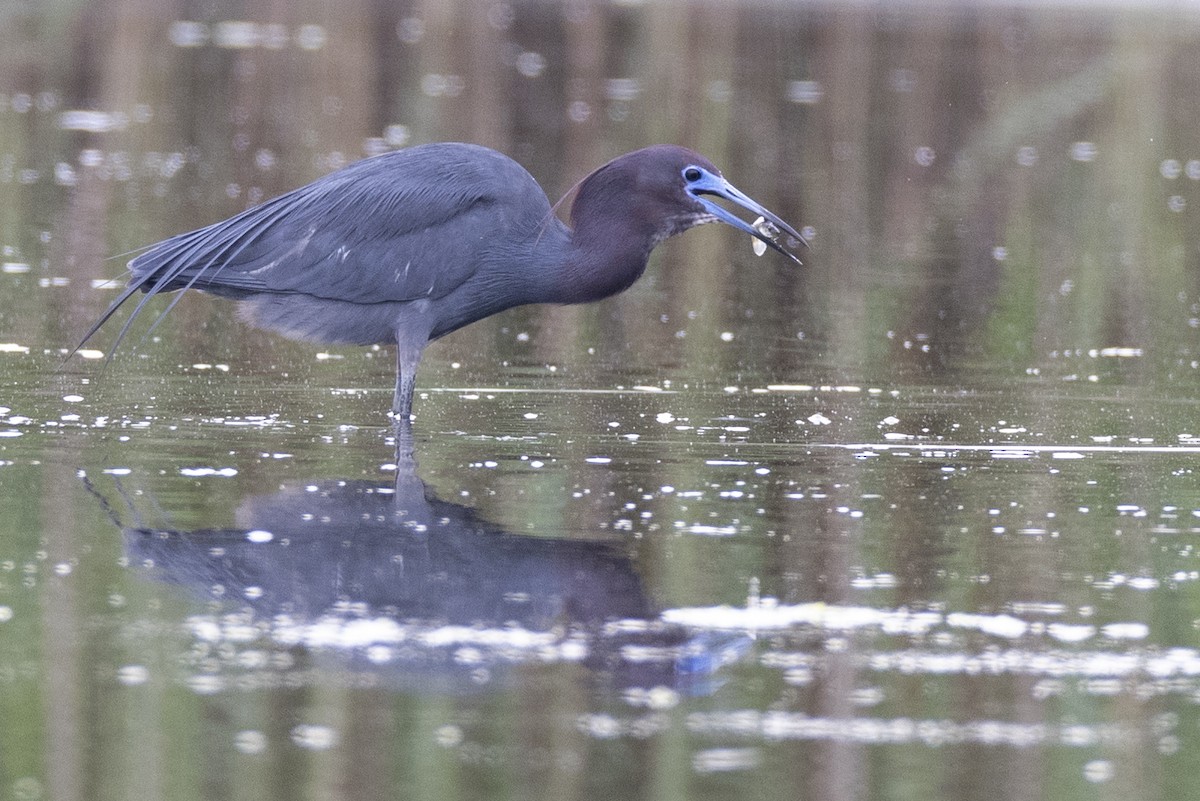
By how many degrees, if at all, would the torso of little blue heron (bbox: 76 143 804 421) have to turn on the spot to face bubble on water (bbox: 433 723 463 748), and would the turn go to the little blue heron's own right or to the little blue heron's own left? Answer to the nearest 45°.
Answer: approximately 90° to the little blue heron's own right

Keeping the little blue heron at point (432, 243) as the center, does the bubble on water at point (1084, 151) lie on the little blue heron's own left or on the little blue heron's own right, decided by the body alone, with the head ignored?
on the little blue heron's own left

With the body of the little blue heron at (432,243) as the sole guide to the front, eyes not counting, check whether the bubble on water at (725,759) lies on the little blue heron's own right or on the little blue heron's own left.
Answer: on the little blue heron's own right

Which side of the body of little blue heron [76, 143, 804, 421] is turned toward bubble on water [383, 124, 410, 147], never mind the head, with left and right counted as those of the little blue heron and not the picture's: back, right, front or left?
left

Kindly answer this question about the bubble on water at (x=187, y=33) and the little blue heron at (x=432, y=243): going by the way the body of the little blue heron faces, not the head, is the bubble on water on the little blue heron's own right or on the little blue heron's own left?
on the little blue heron's own left

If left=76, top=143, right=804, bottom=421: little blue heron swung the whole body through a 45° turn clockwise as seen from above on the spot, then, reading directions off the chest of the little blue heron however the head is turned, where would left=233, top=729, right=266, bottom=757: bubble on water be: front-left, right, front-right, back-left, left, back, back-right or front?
front-right

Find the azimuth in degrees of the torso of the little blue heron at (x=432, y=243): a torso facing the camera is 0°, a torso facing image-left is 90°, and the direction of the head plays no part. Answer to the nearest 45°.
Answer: approximately 270°

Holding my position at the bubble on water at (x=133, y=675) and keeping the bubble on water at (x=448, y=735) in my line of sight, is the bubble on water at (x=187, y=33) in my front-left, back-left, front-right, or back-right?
back-left

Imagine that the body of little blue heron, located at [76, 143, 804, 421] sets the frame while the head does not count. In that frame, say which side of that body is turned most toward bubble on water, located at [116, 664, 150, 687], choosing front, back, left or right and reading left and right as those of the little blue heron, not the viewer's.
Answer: right

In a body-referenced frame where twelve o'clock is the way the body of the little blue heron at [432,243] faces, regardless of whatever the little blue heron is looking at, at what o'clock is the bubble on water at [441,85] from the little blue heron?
The bubble on water is roughly at 9 o'clock from the little blue heron.

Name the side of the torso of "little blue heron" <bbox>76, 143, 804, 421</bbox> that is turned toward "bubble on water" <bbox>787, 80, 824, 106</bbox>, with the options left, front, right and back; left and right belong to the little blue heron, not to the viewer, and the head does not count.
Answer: left

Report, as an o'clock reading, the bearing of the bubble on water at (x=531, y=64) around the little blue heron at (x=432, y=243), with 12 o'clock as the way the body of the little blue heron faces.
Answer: The bubble on water is roughly at 9 o'clock from the little blue heron.
